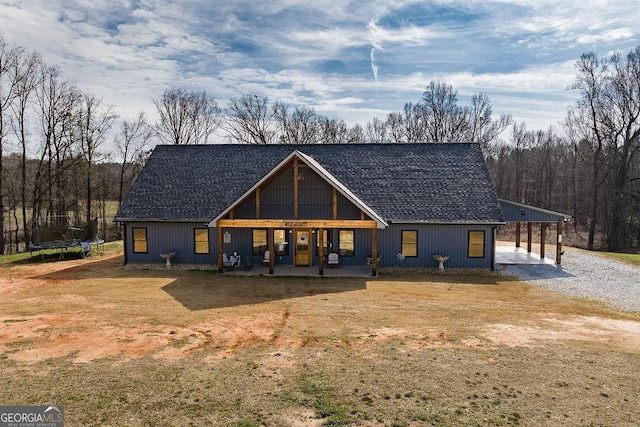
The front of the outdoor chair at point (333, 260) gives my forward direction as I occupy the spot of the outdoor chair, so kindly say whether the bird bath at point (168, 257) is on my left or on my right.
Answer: on my right

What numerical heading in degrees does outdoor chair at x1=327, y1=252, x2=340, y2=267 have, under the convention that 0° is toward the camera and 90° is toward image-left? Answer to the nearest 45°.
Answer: approximately 0°

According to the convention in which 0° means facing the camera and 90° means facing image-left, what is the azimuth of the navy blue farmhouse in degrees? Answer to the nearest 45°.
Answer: approximately 0°

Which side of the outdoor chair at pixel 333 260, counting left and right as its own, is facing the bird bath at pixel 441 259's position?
left
